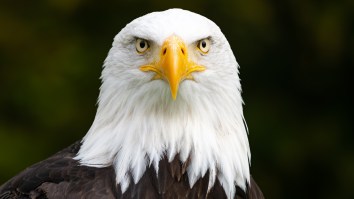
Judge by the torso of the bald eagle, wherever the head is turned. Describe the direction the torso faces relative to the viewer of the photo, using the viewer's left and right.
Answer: facing the viewer
